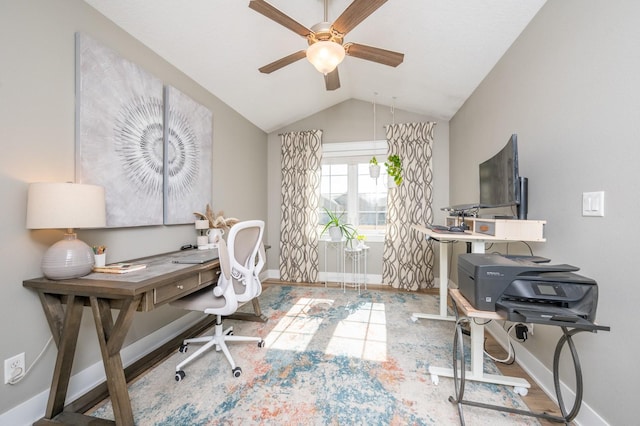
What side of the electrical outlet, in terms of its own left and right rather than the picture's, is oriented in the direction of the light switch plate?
front

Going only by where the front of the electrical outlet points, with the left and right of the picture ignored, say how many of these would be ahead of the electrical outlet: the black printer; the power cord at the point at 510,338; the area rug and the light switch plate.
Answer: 4

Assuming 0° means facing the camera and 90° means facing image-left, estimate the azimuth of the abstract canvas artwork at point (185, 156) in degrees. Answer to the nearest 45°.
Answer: approximately 315°

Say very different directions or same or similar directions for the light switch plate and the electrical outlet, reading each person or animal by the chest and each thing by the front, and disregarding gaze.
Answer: very different directions

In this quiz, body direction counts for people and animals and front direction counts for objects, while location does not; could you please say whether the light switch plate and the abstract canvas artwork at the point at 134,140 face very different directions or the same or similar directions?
very different directions

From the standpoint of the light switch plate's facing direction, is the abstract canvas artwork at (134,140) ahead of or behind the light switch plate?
ahead

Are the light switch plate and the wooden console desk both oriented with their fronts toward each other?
yes

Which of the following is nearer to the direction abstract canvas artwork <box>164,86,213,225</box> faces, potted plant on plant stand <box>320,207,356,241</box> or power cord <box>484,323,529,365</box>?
the power cord

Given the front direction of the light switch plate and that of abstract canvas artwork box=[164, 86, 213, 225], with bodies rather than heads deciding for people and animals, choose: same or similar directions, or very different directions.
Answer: very different directions

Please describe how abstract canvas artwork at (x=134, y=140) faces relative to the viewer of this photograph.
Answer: facing the viewer and to the right of the viewer

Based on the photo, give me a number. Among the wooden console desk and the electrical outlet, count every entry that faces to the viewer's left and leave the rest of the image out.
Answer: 0

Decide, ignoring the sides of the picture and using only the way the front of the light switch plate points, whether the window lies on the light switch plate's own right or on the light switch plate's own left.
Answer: on the light switch plate's own right

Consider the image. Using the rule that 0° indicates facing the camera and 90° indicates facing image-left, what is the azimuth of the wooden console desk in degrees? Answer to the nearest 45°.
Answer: approximately 315°

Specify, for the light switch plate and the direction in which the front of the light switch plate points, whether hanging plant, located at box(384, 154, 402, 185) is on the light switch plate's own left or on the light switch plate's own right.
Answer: on the light switch plate's own right

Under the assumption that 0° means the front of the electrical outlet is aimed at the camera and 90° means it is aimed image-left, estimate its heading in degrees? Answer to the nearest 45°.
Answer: approximately 315°
